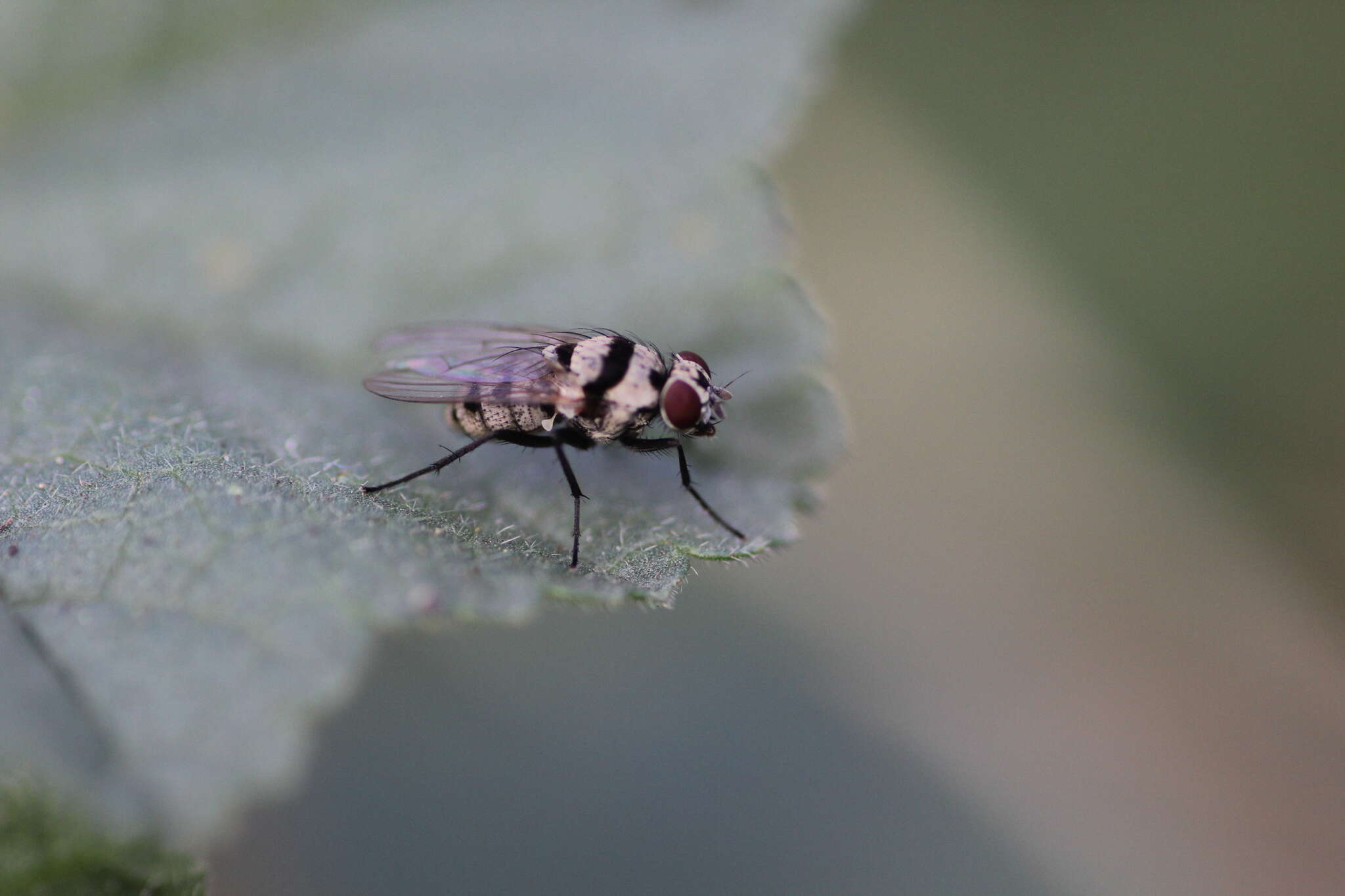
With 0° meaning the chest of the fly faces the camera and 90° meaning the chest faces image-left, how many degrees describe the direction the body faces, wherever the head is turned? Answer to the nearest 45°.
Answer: approximately 270°
